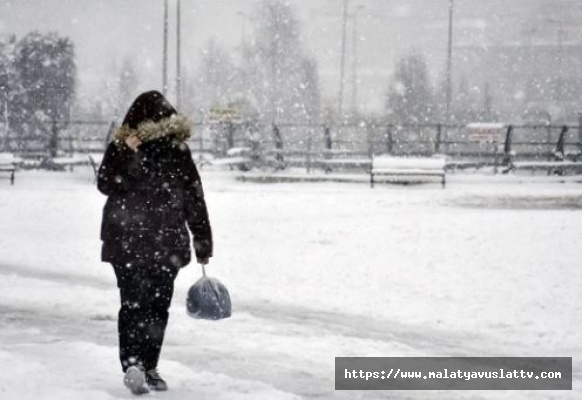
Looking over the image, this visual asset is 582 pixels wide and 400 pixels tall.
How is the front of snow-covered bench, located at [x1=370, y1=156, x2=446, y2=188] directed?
toward the camera

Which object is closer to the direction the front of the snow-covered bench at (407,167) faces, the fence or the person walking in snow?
the person walking in snow

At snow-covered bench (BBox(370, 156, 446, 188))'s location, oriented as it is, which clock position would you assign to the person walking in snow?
The person walking in snow is roughly at 12 o'clock from the snow-covered bench.
